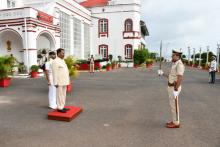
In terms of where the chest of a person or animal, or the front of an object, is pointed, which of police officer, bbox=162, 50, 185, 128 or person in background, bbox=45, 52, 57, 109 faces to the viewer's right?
the person in background

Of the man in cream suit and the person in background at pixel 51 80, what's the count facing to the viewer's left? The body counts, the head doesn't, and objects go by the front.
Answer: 0

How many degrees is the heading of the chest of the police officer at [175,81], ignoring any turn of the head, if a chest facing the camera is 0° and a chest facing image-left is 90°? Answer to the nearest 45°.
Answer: approximately 90°

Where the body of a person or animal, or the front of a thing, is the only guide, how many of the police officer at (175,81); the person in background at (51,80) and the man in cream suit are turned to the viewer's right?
2

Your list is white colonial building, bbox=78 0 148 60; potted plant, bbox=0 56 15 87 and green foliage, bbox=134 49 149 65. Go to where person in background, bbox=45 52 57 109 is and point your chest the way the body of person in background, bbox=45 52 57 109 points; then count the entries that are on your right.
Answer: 0

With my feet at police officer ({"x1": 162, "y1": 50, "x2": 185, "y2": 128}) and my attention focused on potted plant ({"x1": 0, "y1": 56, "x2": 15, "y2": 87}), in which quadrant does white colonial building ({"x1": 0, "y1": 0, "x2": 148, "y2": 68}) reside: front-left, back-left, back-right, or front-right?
front-right

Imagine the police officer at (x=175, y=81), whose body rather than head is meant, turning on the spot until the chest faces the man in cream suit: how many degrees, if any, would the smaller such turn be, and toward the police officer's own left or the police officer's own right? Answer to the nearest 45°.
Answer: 0° — they already face them

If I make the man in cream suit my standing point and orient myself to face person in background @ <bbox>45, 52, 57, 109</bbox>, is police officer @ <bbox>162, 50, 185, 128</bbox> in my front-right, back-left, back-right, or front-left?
back-right

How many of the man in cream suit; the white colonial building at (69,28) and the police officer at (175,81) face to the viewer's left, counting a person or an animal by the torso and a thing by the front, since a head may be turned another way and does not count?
1

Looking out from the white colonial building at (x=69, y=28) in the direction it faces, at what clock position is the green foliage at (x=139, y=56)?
The green foliage is roughly at 10 o'clock from the white colonial building.

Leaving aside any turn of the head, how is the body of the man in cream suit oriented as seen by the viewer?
to the viewer's right

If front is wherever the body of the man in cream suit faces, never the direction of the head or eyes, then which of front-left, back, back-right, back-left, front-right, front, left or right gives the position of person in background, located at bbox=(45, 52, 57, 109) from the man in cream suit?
left

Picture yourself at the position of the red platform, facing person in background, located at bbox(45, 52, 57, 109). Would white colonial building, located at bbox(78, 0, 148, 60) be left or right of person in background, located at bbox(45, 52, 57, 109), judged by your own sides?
right

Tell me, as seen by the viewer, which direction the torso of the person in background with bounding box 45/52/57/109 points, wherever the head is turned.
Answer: to the viewer's right

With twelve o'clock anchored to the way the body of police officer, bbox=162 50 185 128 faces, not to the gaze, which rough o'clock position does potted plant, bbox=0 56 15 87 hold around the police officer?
The potted plant is roughly at 1 o'clock from the police officer.

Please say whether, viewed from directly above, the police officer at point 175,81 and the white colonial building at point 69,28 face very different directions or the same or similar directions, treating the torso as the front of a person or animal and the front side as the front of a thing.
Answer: very different directions

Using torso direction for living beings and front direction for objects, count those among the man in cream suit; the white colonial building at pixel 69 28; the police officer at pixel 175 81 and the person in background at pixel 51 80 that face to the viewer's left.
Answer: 1

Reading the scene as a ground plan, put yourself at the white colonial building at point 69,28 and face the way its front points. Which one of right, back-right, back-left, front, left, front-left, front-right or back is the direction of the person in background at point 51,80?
front-right
